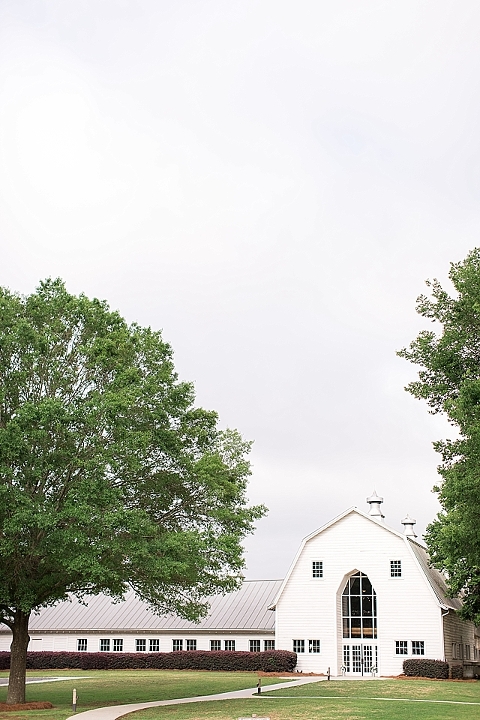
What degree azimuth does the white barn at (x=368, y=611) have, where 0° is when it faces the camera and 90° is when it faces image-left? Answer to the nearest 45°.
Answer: approximately 0°

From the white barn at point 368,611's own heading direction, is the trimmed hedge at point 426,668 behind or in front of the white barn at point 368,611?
in front

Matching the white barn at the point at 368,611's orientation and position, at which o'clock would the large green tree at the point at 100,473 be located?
The large green tree is roughly at 1 o'clock from the white barn.

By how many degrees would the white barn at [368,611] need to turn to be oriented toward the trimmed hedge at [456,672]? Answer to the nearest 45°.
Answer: approximately 45° to its left
